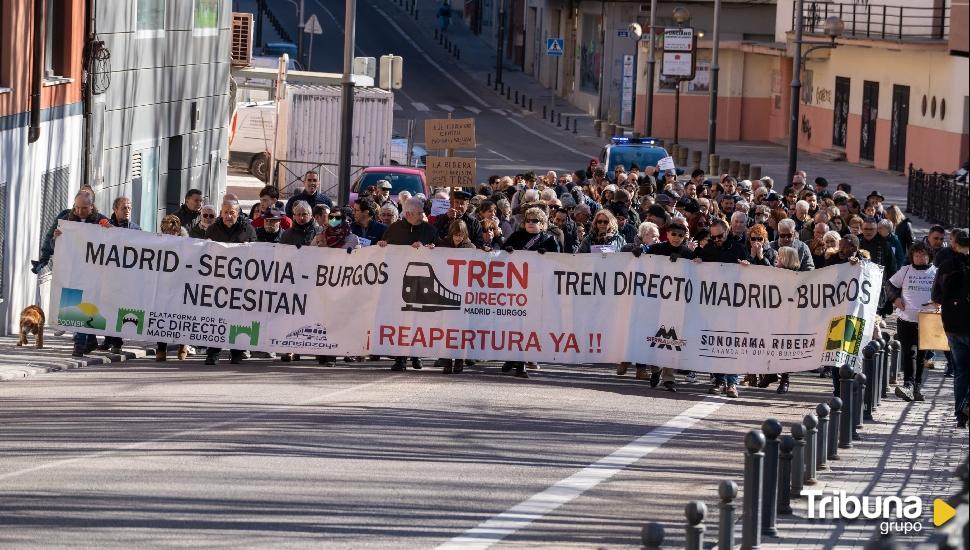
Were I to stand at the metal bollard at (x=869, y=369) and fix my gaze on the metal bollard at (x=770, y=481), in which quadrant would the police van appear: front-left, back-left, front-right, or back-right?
back-right

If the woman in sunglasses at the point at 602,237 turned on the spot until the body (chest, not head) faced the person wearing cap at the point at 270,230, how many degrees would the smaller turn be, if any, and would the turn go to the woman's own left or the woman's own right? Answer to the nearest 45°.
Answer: approximately 90° to the woman's own right

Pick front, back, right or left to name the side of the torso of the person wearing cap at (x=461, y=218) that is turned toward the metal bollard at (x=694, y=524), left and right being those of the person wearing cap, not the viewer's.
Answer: front

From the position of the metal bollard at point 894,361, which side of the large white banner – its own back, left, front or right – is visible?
left

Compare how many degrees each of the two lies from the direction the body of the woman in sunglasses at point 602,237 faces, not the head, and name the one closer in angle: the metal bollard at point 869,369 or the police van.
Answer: the metal bollard

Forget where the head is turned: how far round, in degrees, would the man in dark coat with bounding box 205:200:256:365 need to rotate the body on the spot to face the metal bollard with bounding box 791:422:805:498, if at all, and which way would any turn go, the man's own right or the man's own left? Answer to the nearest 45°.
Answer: approximately 45° to the man's own left
